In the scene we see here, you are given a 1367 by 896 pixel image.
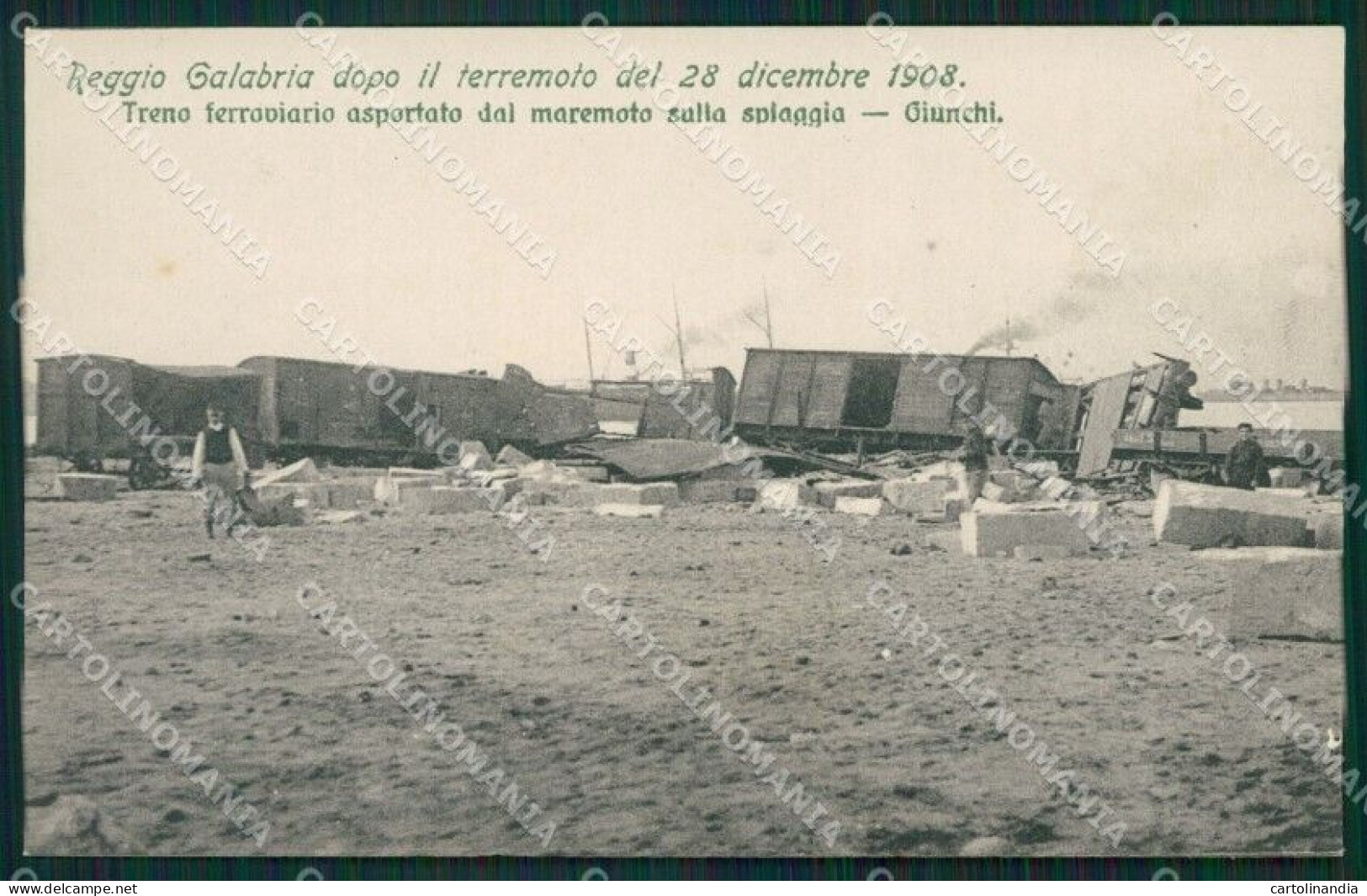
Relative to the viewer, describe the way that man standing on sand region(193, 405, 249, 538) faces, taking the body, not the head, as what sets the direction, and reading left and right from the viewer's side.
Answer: facing the viewer

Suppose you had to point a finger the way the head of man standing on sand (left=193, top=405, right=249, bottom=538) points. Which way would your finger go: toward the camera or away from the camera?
toward the camera

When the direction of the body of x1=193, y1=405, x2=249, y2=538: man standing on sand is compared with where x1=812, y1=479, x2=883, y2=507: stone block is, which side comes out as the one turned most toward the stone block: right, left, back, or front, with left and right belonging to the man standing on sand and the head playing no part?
left

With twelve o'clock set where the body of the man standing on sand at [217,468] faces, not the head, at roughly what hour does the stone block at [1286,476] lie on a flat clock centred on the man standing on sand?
The stone block is roughly at 10 o'clock from the man standing on sand.

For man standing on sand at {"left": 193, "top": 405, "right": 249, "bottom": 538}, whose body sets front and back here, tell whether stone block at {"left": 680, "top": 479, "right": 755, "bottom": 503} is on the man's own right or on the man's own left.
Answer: on the man's own left

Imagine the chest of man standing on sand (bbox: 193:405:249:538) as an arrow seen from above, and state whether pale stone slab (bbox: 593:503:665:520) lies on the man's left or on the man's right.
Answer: on the man's left

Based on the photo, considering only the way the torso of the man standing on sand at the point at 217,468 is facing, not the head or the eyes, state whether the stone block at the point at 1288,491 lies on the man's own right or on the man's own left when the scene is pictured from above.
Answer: on the man's own left

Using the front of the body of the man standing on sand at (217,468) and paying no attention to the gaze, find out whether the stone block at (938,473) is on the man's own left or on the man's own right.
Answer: on the man's own left

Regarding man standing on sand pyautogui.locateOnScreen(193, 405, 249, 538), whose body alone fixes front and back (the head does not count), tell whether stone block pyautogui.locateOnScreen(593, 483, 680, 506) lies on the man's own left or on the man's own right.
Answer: on the man's own left

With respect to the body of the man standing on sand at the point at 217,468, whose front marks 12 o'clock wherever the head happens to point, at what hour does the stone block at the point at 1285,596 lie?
The stone block is roughly at 10 o'clock from the man standing on sand.

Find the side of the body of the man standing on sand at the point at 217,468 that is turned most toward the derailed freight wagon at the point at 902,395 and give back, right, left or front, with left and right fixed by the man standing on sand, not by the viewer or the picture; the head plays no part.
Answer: left

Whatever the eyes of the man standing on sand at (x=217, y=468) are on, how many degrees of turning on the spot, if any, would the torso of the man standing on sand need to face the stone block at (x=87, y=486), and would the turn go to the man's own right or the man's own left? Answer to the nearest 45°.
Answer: approximately 90° to the man's own right
